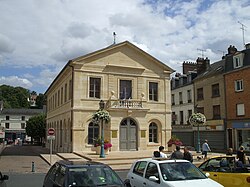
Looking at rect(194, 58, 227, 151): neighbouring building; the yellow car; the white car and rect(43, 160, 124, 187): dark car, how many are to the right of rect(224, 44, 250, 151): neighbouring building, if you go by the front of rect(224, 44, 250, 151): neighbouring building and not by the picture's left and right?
1

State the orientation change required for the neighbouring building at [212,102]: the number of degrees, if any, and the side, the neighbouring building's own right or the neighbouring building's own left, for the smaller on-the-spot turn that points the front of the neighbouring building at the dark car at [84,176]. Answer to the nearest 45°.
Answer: approximately 45° to the neighbouring building's own left

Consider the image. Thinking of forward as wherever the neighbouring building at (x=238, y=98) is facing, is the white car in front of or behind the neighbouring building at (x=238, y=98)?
in front

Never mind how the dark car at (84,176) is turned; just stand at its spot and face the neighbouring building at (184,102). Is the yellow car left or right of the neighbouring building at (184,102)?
right

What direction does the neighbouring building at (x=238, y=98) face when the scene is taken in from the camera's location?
facing the viewer and to the left of the viewer

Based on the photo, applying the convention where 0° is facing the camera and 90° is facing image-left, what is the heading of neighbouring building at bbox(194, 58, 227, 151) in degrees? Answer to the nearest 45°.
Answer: approximately 45°

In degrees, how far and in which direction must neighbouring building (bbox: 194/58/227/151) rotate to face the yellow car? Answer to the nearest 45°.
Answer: approximately 45° to its left

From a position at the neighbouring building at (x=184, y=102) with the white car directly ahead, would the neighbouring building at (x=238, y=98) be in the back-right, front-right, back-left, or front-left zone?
front-left
